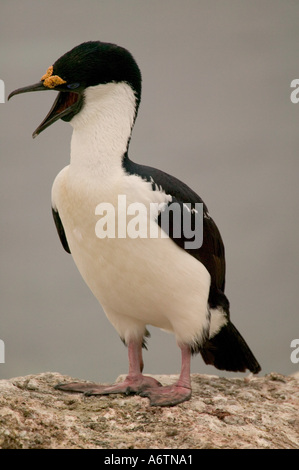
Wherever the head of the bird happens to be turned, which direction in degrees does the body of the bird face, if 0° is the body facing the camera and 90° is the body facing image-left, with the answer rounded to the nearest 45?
approximately 45°
